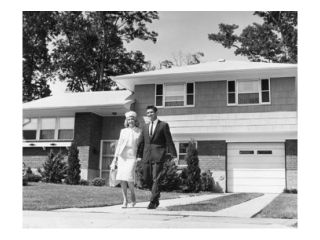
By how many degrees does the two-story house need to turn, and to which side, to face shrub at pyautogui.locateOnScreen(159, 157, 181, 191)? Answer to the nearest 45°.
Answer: approximately 45° to its right

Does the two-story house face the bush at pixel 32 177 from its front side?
no

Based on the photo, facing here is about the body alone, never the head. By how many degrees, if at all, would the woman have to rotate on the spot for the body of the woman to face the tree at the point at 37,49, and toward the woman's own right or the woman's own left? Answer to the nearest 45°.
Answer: approximately 135° to the woman's own right

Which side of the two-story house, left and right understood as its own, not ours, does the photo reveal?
front

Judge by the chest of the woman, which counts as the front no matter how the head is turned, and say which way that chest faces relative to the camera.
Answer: toward the camera

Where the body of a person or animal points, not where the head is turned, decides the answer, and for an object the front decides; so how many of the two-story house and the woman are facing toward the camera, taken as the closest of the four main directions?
2

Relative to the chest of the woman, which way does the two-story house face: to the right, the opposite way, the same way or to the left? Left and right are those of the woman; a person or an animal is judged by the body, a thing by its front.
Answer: the same way
